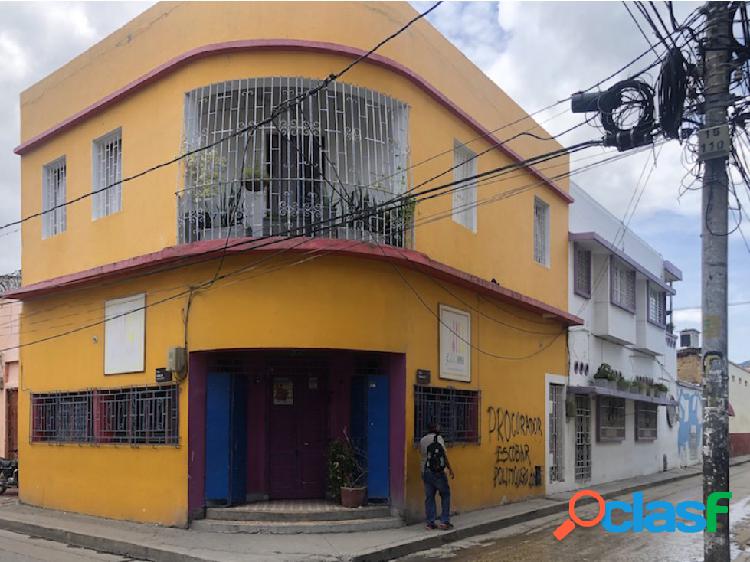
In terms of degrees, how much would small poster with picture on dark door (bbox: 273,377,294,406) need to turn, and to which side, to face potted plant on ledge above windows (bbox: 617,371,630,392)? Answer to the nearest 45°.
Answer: approximately 135° to its left

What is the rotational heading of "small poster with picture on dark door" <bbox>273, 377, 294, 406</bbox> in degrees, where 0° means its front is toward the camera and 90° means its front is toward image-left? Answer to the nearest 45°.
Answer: approximately 0°

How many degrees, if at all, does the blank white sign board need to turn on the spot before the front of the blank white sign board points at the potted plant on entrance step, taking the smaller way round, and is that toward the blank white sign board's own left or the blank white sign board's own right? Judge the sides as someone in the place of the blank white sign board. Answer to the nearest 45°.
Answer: approximately 90° to the blank white sign board's own left

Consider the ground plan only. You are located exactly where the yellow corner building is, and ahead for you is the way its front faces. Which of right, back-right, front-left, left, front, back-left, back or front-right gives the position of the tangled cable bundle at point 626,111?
front-left

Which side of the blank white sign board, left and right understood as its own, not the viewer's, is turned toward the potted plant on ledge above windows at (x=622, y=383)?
back
